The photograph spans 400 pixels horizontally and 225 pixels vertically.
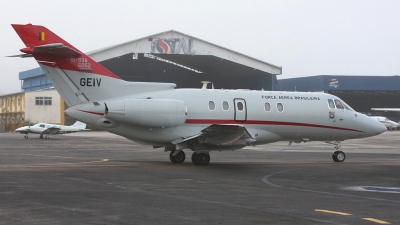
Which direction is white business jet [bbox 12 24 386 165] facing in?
to the viewer's right
